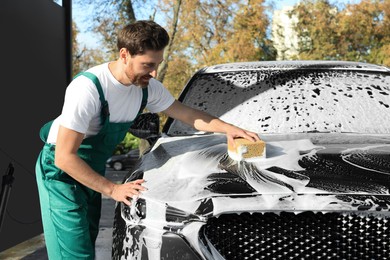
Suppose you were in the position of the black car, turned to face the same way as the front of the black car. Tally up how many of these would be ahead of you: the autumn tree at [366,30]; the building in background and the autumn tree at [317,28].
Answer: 0

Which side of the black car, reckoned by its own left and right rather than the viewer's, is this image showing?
front

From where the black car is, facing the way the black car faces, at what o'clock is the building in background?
The building in background is roughly at 6 o'clock from the black car.

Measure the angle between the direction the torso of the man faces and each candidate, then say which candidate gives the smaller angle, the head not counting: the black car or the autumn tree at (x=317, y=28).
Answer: the black car

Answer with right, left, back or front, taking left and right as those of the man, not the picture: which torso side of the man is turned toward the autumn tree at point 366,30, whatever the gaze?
left

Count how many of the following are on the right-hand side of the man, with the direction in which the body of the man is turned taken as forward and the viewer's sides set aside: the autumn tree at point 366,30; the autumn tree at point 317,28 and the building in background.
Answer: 0

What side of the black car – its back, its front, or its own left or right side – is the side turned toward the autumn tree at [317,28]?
back

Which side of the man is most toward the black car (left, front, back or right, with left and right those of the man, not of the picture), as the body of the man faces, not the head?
front

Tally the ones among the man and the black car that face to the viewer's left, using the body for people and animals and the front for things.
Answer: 0

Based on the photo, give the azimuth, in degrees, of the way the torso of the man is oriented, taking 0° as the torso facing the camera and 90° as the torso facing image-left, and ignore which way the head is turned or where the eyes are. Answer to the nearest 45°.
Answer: approximately 315°

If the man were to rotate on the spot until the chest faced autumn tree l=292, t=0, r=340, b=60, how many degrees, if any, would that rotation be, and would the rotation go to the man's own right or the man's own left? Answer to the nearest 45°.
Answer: approximately 135° to the man's own left

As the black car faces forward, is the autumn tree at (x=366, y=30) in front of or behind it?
behind
